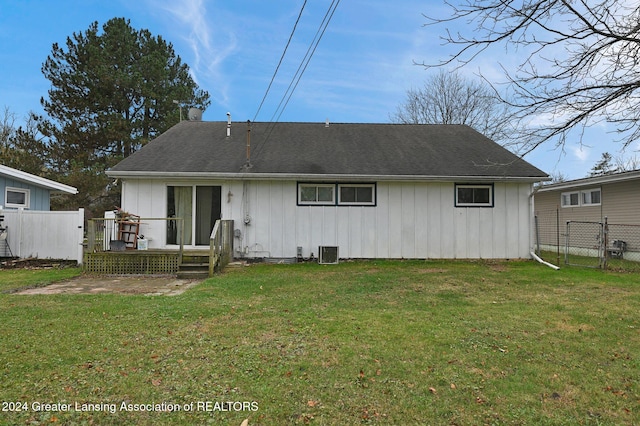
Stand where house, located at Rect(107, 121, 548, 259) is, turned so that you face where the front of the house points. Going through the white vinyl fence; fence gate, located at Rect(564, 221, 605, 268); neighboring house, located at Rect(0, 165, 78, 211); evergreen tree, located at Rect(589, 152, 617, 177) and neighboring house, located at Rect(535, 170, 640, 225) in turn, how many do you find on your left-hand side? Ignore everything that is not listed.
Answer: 2

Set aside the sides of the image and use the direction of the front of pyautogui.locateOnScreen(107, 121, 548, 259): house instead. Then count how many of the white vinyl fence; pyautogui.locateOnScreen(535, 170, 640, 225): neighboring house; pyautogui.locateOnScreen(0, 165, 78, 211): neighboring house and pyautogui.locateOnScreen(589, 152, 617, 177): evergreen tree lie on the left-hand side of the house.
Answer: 2

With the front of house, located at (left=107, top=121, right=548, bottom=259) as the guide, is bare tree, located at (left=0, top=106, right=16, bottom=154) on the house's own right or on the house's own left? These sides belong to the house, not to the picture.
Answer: on the house's own left

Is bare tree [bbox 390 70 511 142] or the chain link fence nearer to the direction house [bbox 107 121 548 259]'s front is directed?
the bare tree

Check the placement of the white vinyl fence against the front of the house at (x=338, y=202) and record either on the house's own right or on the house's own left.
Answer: on the house's own left

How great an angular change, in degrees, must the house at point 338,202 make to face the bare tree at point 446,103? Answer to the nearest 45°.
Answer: approximately 45° to its right

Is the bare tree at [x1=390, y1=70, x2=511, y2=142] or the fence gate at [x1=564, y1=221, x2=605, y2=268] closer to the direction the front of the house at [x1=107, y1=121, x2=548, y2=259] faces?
the bare tree

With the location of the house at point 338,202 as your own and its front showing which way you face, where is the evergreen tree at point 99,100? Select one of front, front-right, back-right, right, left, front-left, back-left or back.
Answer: front-left

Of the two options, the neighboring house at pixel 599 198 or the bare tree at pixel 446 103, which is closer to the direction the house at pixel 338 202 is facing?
the bare tree

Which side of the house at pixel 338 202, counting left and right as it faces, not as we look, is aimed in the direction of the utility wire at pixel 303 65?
back

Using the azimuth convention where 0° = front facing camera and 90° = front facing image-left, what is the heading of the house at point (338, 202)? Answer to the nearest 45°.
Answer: approximately 180°

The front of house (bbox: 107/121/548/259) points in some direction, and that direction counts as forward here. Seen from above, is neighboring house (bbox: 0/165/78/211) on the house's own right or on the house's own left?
on the house's own left

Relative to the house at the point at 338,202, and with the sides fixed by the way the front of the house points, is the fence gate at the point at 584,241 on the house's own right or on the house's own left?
on the house's own right
